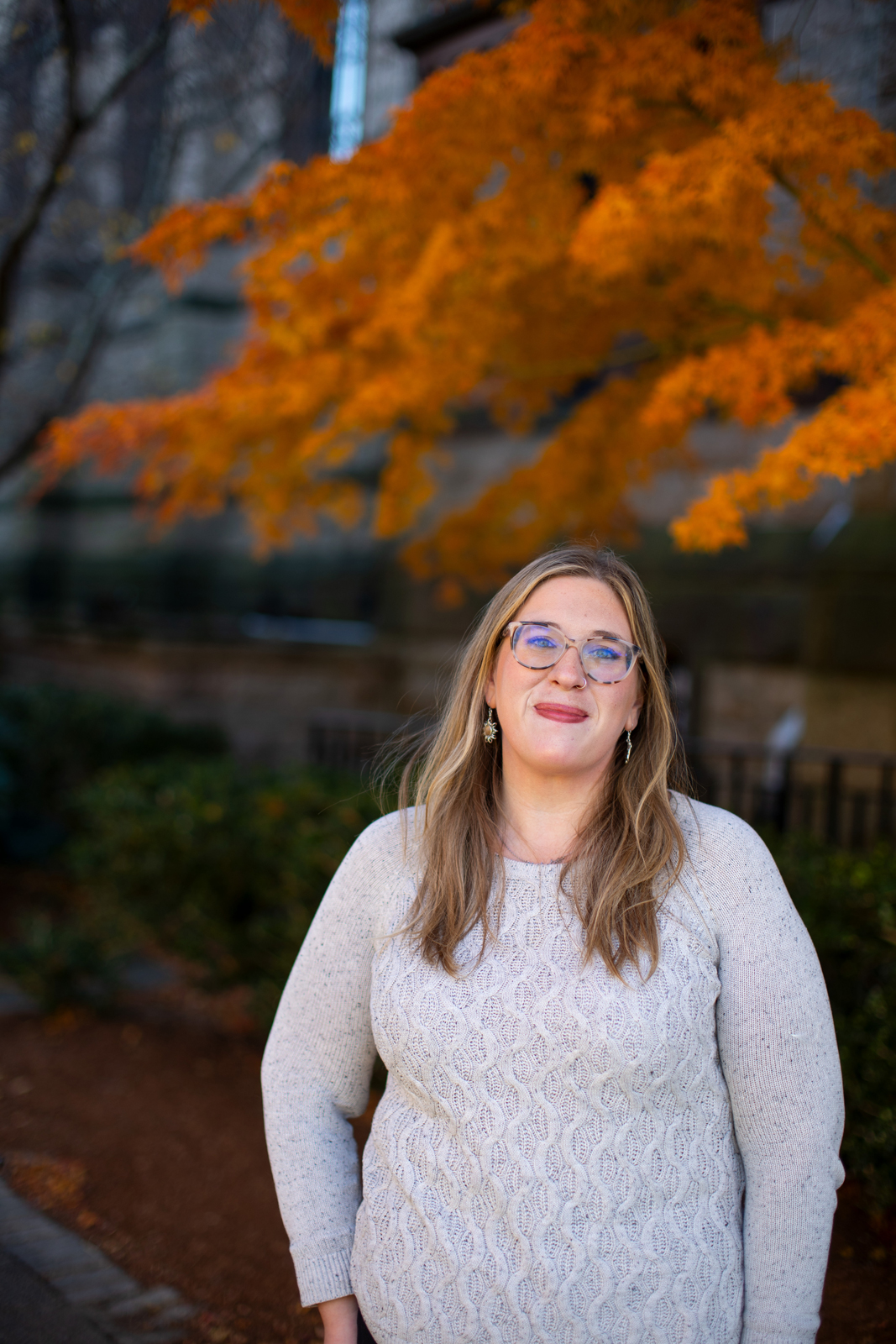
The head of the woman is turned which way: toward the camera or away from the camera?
toward the camera

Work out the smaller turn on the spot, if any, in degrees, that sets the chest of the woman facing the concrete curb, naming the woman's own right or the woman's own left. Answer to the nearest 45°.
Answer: approximately 135° to the woman's own right

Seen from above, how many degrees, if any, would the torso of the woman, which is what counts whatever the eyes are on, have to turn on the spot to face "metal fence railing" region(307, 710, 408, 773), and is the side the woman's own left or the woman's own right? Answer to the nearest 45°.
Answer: approximately 180°

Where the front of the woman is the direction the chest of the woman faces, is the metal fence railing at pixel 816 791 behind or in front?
behind

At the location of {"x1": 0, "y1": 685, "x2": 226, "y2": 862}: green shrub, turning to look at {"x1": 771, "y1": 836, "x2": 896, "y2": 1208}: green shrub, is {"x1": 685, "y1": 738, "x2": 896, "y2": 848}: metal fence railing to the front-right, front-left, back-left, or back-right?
front-left

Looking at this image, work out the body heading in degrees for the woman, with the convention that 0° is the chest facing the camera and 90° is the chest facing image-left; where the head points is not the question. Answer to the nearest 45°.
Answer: approximately 0°
